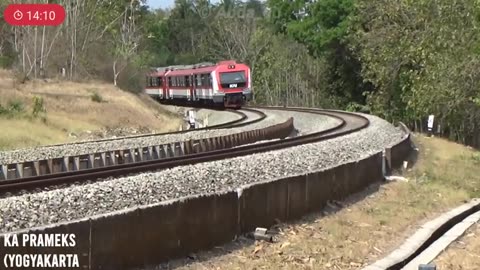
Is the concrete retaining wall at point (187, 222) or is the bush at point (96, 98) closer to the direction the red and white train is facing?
the concrete retaining wall

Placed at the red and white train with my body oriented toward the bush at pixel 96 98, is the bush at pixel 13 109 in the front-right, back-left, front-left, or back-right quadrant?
front-left

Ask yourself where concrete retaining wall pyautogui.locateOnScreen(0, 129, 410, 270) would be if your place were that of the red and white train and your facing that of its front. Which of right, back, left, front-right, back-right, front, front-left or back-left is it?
front-right

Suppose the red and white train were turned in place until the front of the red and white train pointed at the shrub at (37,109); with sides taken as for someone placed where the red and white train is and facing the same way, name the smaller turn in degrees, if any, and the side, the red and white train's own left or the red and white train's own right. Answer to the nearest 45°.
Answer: approximately 90° to the red and white train's own right

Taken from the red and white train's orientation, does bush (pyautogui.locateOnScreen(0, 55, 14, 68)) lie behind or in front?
behind

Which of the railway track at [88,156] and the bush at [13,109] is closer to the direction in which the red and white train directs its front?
the railway track

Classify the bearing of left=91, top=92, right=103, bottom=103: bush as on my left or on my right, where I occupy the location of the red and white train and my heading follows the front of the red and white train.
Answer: on my right

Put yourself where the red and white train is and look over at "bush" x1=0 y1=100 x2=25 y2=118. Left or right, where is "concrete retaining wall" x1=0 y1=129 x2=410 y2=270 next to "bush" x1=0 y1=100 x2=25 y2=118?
left

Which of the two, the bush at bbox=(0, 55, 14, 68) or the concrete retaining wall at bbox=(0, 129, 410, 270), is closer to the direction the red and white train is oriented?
the concrete retaining wall

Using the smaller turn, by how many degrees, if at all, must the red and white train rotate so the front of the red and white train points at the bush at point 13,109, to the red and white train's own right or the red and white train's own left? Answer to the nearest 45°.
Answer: approximately 90° to the red and white train's own right

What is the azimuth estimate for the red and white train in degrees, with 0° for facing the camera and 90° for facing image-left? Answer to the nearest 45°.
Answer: approximately 315°

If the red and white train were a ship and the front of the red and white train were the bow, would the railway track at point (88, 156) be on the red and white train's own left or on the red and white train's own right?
on the red and white train's own right
